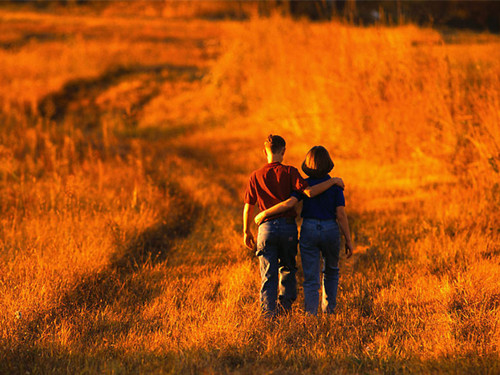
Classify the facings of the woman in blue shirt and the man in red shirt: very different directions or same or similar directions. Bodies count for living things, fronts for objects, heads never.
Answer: same or similar directions

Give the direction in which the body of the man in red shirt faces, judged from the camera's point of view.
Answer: away from the camera

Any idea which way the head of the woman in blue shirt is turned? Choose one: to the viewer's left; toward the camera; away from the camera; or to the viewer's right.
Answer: away from the camera

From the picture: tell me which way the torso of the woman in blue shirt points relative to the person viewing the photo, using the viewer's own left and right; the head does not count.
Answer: facing away from the viewer
